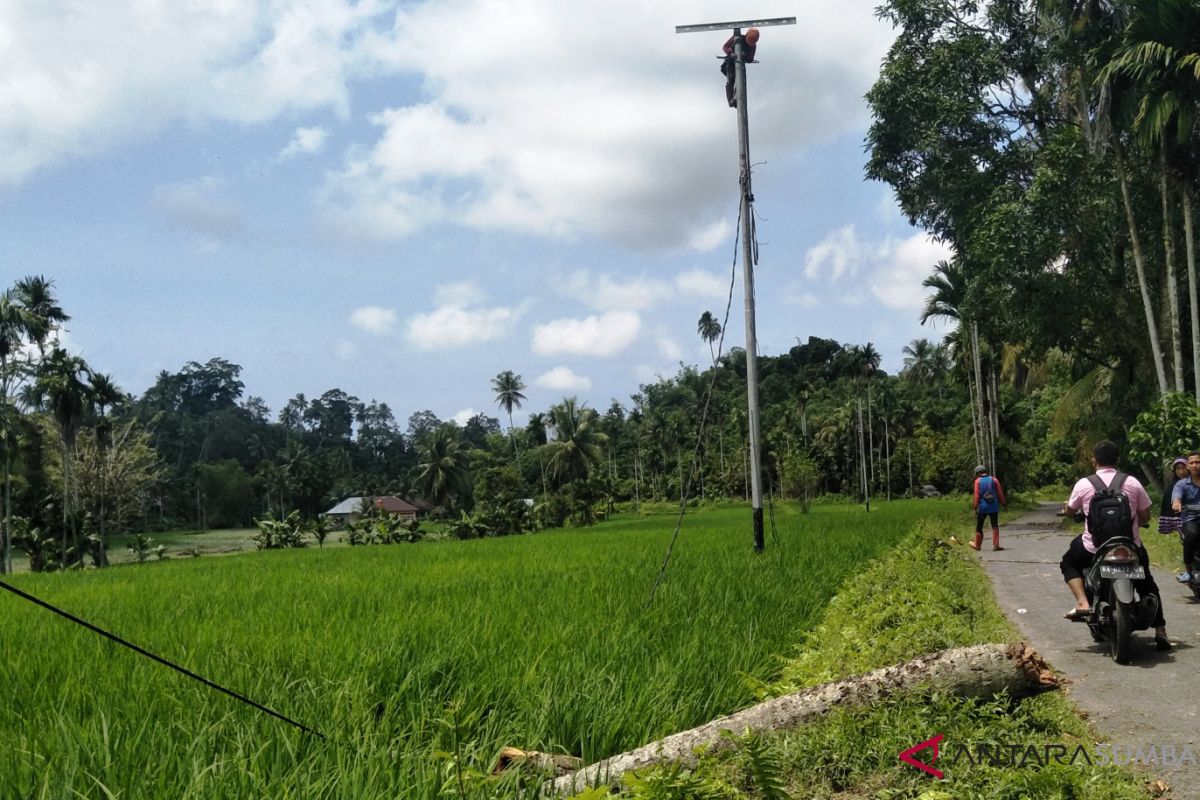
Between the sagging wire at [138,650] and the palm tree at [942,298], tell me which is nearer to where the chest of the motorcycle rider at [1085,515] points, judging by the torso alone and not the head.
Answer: the palm tree

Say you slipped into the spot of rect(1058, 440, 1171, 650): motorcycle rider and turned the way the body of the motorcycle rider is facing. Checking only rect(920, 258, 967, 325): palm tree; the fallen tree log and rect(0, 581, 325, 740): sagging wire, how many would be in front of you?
1

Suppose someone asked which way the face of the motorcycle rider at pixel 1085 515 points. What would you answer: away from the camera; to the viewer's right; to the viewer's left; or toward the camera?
away from the camera

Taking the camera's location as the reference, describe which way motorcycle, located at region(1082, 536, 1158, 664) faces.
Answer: facing away from the viewer

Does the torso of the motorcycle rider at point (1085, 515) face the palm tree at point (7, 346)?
no

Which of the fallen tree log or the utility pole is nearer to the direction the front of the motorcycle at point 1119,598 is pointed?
the utility pole

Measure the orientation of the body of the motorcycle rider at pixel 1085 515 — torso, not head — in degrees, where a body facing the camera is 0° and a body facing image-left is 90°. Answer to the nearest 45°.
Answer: approximately 180°

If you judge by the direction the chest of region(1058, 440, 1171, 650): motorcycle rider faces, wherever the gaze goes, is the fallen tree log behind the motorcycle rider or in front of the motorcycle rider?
behind

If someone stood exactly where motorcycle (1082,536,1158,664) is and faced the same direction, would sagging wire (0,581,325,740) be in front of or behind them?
behind
